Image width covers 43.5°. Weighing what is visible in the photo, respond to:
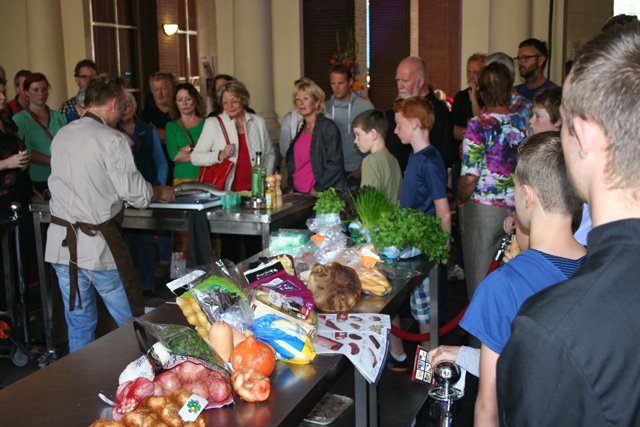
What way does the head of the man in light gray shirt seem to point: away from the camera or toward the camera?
away from the camera

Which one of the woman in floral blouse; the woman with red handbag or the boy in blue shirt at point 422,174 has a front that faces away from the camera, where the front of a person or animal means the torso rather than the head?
the woman in floral blouse

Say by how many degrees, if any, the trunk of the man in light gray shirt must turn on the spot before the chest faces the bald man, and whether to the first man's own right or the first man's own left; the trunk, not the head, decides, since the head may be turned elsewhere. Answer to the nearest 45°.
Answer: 0° — they already face them

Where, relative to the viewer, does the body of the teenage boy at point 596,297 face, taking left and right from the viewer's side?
facing away from the viewer and to the left of the viewer

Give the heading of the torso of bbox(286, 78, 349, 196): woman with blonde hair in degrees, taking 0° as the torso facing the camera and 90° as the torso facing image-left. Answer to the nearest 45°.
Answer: approximately 45°

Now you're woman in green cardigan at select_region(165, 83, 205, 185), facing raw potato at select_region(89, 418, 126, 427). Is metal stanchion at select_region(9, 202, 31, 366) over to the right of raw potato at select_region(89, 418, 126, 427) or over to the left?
right

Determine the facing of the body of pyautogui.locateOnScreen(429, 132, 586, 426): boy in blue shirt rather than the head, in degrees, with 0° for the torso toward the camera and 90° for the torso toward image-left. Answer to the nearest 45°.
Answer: approximately 135°

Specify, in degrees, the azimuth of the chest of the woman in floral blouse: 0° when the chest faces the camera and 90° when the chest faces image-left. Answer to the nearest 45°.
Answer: approximately 180°

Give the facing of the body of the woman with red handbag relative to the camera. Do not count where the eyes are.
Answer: toward the camera

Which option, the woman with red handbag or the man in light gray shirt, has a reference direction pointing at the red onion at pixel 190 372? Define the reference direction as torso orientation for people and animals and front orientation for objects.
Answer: the woman with red handbag
